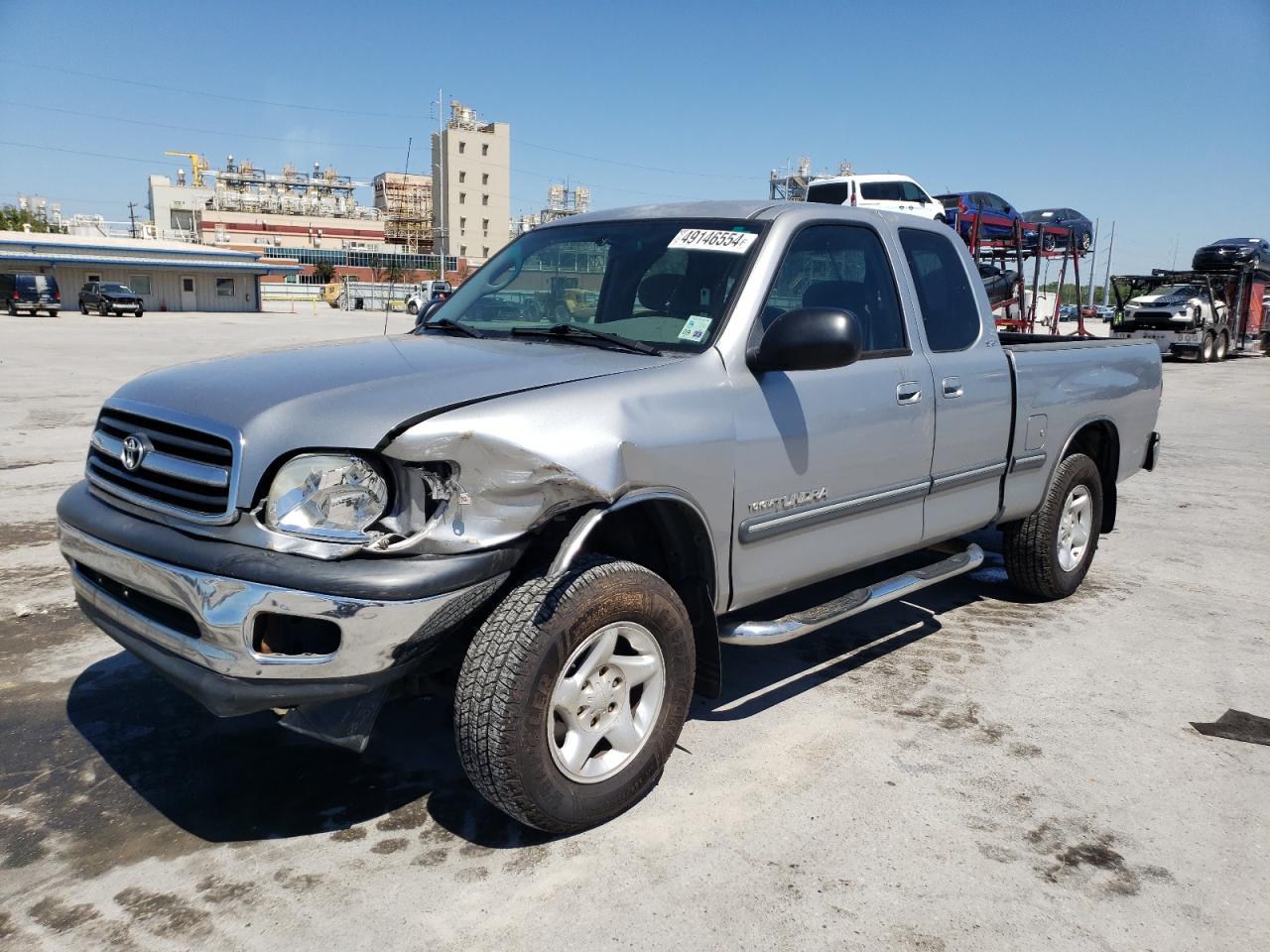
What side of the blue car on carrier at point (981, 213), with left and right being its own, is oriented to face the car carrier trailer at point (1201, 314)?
front

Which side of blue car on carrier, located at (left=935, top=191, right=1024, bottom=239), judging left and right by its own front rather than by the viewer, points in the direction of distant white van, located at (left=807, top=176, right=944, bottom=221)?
back

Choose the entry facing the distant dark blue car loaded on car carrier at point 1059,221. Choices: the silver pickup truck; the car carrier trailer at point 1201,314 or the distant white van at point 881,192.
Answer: the distant white van at point 881,192

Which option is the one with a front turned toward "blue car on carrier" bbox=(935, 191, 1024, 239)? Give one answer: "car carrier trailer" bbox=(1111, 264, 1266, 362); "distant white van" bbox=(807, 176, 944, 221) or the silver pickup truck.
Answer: the distant white van

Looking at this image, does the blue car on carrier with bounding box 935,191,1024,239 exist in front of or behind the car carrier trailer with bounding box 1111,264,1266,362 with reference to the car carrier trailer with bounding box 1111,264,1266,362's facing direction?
behind

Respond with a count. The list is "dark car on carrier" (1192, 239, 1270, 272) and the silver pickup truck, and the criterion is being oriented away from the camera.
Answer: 0

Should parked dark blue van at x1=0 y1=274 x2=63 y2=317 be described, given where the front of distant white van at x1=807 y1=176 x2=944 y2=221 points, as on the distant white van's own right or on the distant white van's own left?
on the distant white van's own left

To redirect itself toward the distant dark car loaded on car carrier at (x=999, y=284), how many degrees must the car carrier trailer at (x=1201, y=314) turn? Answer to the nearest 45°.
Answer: approximately 135° to its right

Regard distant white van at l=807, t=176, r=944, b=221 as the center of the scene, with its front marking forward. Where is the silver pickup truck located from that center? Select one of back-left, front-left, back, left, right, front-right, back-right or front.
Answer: back-right

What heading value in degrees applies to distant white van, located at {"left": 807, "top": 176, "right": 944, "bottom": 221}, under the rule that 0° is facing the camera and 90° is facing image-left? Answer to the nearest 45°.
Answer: approximately 225°

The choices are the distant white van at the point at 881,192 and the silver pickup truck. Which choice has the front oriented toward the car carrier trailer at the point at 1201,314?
the distant white van

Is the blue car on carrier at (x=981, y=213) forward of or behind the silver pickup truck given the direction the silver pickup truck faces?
behind

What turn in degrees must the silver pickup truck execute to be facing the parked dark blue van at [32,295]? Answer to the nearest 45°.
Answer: approximately 90° to its right

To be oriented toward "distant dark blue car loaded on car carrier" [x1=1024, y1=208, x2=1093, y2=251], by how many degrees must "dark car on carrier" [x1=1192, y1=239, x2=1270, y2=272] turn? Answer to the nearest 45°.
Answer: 0° — it already faces it

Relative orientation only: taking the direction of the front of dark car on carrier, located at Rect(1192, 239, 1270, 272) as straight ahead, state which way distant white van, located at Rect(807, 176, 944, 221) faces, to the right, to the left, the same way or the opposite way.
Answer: the opposite way

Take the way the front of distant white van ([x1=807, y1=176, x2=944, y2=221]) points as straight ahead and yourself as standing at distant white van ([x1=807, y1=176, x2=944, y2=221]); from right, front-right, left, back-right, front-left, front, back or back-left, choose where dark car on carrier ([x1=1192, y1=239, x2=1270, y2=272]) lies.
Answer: front

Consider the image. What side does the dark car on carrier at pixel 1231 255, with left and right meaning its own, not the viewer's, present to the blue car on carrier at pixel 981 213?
front
